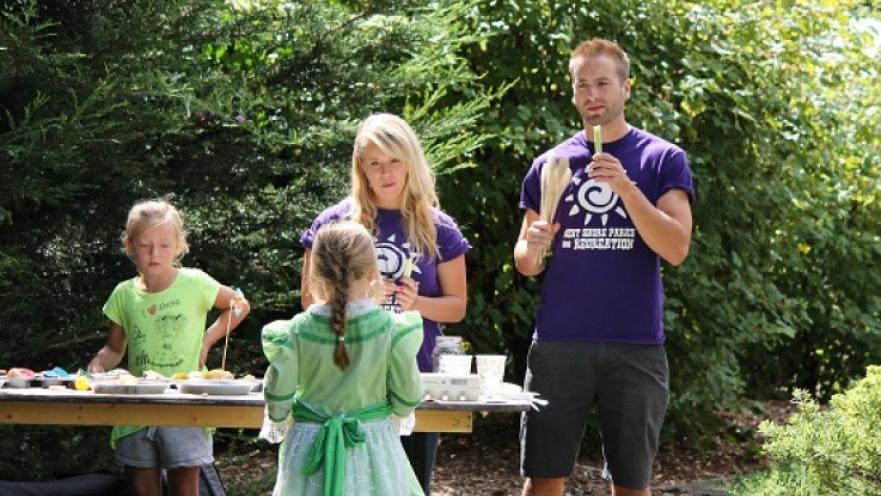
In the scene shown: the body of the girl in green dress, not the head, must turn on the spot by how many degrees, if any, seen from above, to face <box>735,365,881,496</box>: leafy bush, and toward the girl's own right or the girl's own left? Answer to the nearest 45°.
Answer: approximately 45° to the girl's own right

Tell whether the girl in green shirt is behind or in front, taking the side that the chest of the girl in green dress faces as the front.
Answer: in front

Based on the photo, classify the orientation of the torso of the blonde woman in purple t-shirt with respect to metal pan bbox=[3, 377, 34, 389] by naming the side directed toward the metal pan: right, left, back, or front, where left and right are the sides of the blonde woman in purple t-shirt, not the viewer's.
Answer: right

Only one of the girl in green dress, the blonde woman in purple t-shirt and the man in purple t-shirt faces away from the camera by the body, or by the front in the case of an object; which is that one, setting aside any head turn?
the girl in green dress

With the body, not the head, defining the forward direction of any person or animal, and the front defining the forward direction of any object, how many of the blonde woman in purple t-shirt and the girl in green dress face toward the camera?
1

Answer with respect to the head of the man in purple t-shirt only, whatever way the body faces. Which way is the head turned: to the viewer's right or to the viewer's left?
to the viewer's left

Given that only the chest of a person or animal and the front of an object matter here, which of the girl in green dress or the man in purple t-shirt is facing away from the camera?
the girl in green dress

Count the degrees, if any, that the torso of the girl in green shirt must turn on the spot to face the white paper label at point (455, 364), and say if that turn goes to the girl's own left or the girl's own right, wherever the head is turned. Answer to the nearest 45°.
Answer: approximately 45° to the girl's own left

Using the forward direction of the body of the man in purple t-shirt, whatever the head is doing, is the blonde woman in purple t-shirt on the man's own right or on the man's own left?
on the man's own right

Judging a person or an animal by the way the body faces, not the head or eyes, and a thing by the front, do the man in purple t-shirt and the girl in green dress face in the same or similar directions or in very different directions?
very different directions

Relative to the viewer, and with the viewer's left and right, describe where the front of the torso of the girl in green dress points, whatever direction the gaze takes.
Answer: facing away from the viewer

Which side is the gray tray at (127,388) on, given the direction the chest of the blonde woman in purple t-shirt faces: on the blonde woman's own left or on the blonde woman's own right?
on the blonde woman's own right

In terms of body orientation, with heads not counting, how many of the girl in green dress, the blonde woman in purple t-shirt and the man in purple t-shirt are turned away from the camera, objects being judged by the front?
1
